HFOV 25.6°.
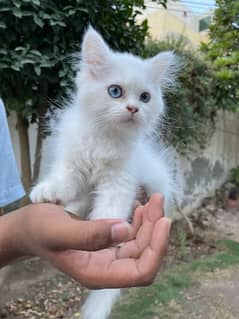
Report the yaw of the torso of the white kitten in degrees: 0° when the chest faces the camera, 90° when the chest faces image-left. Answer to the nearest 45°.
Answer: approximately 0°

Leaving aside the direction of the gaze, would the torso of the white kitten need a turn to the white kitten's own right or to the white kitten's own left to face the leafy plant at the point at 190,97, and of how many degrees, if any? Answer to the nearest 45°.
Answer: approximately 180°

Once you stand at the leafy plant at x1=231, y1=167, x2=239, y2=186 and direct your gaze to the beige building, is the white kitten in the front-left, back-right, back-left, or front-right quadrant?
back-left

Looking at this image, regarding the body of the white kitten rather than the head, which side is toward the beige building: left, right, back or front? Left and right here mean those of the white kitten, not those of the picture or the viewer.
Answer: back

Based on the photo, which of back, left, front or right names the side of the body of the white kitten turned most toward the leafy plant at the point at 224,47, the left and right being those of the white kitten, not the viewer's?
back

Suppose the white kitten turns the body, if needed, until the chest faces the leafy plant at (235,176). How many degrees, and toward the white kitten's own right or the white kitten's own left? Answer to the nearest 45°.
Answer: approximately 180°
